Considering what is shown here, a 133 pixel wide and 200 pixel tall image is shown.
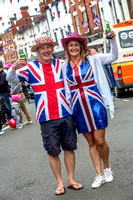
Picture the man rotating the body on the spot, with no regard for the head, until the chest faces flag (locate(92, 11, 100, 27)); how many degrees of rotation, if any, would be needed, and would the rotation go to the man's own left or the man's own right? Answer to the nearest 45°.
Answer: approximately 180°

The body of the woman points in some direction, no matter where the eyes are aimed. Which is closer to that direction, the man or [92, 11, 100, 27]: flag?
the man

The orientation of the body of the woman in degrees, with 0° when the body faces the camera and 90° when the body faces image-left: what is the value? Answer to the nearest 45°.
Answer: approximately 0°

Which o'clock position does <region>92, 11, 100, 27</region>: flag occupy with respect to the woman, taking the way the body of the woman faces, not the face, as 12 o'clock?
The flag is roughly at 6 o'clock from the woman.

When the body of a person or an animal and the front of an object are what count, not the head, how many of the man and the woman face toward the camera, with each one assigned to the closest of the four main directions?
2

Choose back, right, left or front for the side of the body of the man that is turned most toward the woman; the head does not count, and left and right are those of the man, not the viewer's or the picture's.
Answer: left

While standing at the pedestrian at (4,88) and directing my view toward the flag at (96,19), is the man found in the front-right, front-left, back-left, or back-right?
back-right

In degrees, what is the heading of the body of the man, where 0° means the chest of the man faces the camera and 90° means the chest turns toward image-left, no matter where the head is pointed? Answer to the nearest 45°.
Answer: approximately 0°

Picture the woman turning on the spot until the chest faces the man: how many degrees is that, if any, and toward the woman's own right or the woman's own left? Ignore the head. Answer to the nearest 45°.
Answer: approximately 90° to the woman's own right

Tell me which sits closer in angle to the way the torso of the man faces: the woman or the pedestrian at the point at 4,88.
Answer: the woman

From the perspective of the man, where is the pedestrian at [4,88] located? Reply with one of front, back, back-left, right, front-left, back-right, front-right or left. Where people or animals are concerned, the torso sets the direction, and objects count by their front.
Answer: back
